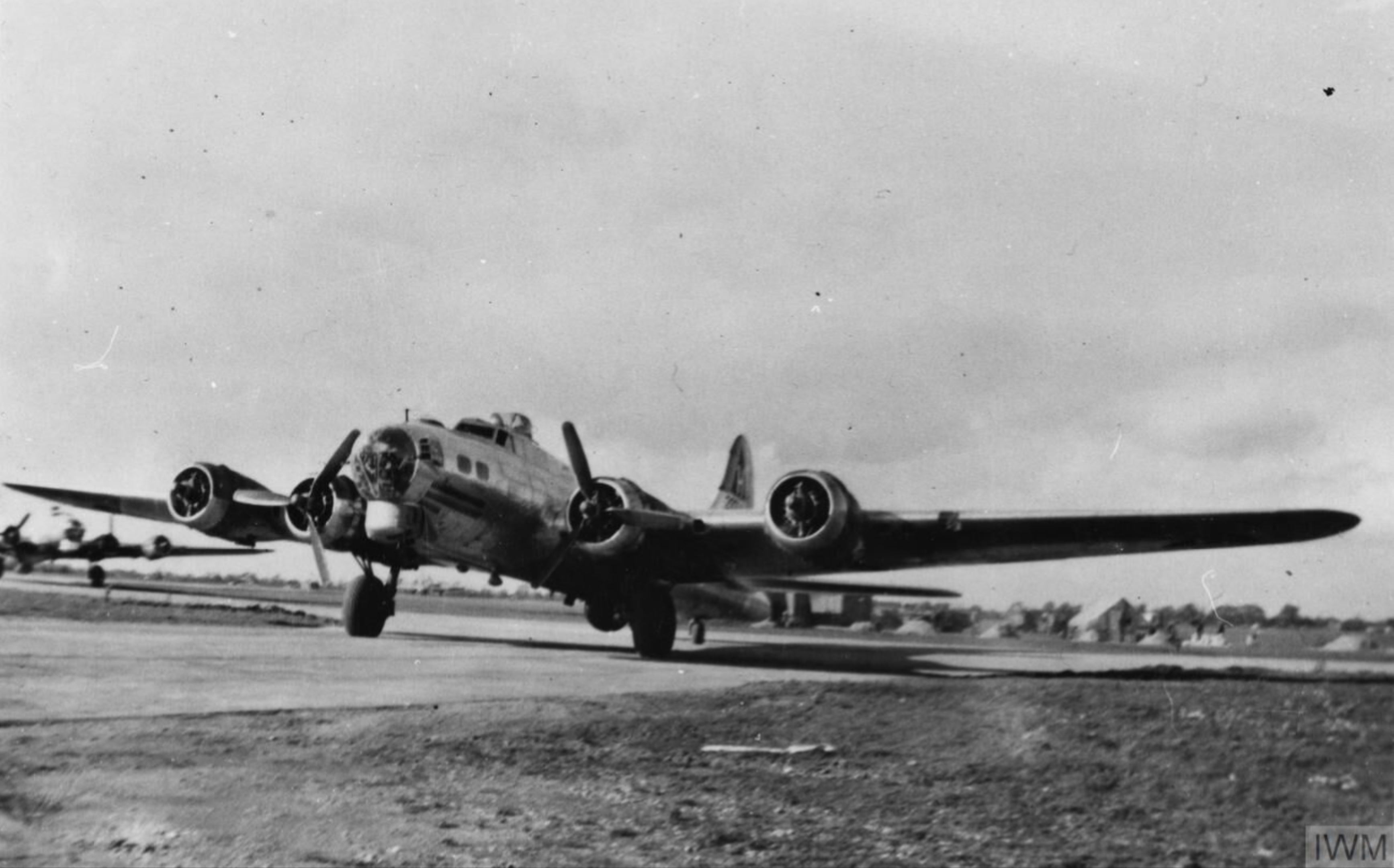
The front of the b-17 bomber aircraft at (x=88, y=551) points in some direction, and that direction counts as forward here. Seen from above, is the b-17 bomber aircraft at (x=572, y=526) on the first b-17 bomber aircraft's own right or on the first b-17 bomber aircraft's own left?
on the first b-17 bomber aircraft's own left

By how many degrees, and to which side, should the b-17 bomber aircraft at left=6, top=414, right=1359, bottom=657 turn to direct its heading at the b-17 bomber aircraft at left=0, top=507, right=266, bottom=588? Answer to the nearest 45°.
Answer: approximately 90° to its right

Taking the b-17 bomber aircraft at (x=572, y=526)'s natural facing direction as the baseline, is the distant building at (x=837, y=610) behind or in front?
behind

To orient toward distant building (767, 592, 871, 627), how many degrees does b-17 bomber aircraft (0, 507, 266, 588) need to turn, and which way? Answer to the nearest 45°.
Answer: approximately 135° to its left

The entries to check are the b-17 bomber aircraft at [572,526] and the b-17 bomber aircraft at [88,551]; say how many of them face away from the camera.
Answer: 0

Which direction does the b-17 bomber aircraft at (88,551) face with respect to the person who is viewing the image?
facing the viewer and to the left of the viewer

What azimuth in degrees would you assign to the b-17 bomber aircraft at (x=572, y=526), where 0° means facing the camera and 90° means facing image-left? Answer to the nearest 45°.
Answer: approximately 45°

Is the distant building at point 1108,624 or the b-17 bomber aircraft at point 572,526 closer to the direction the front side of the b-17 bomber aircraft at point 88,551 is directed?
the b-17 bomber aircraft

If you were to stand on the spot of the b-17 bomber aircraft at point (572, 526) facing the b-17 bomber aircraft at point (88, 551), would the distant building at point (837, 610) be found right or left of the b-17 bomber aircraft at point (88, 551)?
right

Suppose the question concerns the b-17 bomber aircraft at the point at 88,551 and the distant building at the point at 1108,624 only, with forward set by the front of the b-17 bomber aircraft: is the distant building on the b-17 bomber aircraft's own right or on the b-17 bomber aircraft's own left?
on the b-17 bomber aircraft's own left

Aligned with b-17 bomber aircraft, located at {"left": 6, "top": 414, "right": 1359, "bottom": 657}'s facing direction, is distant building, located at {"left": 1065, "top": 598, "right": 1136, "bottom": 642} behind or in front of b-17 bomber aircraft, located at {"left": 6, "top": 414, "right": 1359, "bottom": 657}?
behind

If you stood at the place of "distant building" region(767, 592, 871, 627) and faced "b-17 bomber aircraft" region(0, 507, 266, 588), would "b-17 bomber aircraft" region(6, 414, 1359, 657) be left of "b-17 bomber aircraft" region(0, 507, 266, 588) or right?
left
